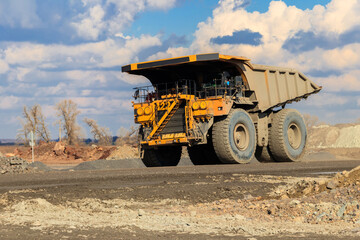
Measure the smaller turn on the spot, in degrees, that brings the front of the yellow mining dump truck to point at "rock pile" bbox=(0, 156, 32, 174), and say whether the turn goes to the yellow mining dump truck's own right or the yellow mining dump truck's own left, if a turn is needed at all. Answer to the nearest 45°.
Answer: approximately 45° to the yellow mining dump truck's own right

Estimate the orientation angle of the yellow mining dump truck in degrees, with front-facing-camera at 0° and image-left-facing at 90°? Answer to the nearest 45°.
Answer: approximately 45°
